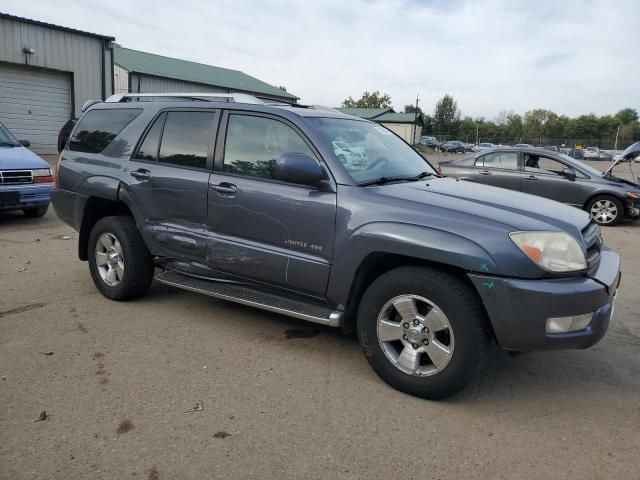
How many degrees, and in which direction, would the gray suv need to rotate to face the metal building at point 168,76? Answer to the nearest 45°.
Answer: approximately 135° to its left

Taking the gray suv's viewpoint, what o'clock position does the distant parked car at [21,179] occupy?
The distant parked car is roughly at 6 o'clock from the gray suv.

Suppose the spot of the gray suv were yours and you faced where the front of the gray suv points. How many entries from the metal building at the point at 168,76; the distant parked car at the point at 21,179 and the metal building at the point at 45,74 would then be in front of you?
0

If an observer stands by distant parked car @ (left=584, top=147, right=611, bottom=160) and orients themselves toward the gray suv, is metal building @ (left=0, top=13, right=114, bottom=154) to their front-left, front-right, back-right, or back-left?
front-right

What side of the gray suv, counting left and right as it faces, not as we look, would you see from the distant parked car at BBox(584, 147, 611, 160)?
left

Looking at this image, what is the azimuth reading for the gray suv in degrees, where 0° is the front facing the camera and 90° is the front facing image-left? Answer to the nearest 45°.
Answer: approximately 315°

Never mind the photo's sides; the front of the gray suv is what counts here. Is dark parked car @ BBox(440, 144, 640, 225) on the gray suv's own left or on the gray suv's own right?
on the gray suv's own left

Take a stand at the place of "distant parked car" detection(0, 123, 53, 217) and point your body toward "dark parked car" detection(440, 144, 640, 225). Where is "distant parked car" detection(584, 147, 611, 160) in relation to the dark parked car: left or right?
left

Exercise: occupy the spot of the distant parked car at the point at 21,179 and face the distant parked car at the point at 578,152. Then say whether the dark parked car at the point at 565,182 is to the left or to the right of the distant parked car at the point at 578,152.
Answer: right

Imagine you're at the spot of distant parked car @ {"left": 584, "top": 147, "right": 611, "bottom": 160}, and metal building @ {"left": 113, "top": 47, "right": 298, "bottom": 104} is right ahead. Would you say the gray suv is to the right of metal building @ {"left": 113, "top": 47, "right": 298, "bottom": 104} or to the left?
left

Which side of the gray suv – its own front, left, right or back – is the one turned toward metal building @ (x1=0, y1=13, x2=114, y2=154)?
back
